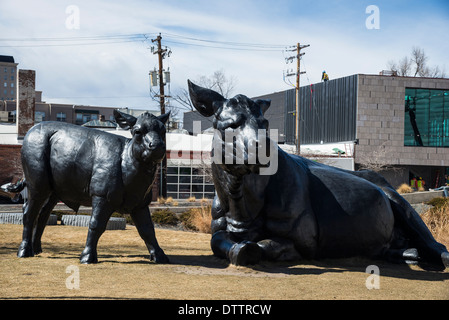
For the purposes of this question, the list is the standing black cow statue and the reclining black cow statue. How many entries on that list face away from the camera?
0

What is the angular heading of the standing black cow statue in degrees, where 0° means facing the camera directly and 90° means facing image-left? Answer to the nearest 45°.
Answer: approximately 315°

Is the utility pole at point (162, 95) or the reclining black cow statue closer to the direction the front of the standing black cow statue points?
the reclining black cow statue

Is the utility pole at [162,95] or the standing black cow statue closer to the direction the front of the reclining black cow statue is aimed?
the standing black cow statue

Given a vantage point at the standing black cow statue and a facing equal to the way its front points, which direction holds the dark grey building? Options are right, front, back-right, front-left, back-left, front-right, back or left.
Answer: left

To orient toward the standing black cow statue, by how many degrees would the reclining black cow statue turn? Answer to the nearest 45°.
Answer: approximately 45° to its right

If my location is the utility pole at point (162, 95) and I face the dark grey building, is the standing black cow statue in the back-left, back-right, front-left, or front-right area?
back-right

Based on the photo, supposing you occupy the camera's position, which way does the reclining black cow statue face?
facing the viewer and to the left of the viewer

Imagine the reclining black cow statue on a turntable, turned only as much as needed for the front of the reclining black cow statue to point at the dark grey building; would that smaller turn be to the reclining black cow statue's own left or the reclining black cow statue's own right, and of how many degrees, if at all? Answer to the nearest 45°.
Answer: approximately 135° to the reclining black cow statue's own right

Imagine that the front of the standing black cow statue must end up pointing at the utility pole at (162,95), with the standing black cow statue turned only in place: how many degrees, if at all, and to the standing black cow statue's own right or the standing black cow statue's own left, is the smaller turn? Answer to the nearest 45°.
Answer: approximately 135° to the standing black cow statue's own left

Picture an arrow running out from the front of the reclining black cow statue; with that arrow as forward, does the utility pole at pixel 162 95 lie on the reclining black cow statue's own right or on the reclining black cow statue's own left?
on the reclining black cow statue's own right

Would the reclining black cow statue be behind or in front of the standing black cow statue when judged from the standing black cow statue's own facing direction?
in front
